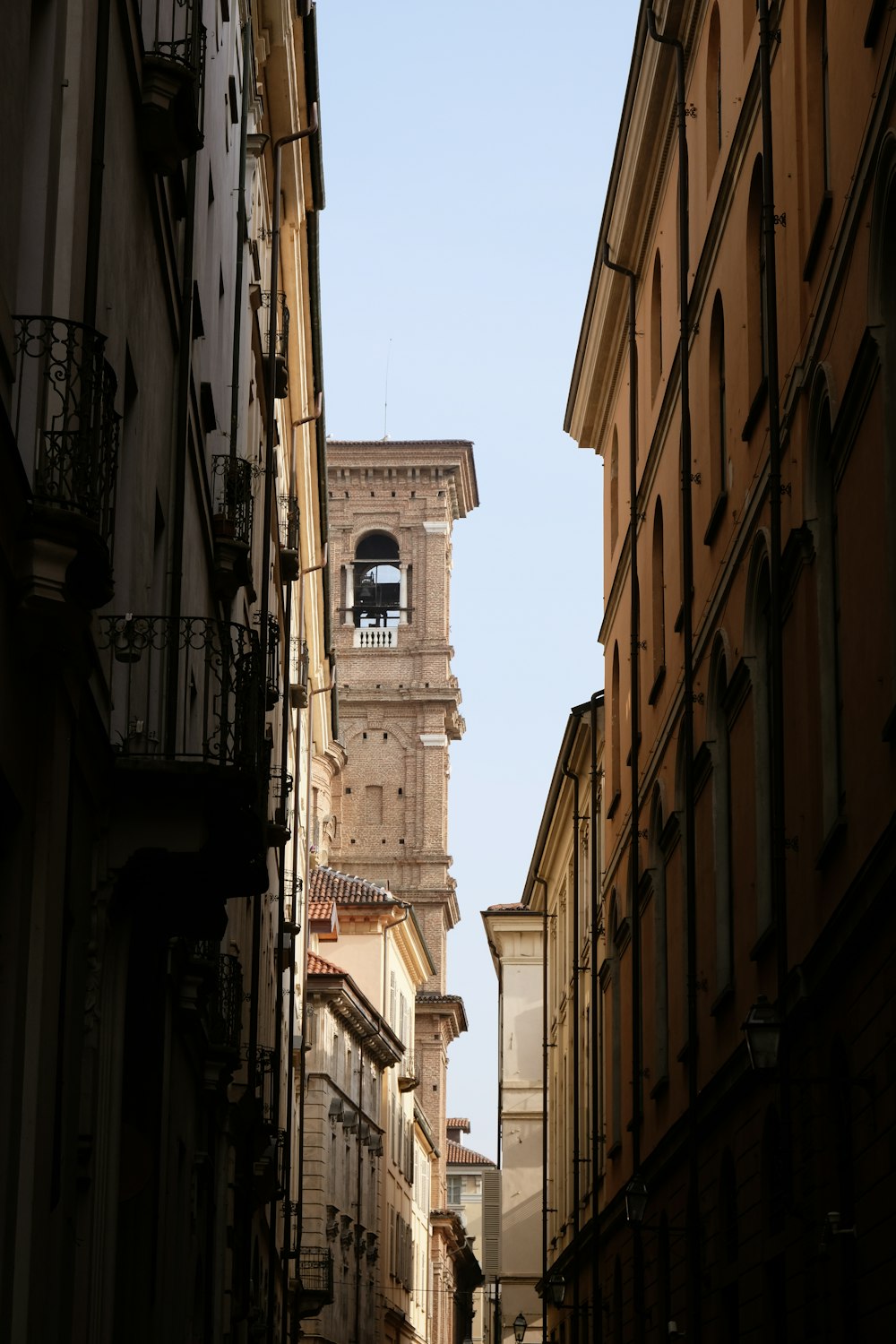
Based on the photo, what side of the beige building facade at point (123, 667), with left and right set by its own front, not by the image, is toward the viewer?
right

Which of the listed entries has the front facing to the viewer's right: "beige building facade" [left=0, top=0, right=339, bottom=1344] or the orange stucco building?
the beige building facade

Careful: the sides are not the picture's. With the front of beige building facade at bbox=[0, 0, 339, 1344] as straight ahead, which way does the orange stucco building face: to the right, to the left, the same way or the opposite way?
the opposite way

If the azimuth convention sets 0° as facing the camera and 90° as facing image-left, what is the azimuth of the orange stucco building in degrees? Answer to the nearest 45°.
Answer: approximately 90°

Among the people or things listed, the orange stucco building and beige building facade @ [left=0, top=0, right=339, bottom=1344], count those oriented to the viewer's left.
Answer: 1

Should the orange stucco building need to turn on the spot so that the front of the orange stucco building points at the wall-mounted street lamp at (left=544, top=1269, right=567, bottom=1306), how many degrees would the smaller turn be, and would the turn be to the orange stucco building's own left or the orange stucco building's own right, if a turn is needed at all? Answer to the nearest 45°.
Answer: approximately 90° to the orange stucco building's own right
